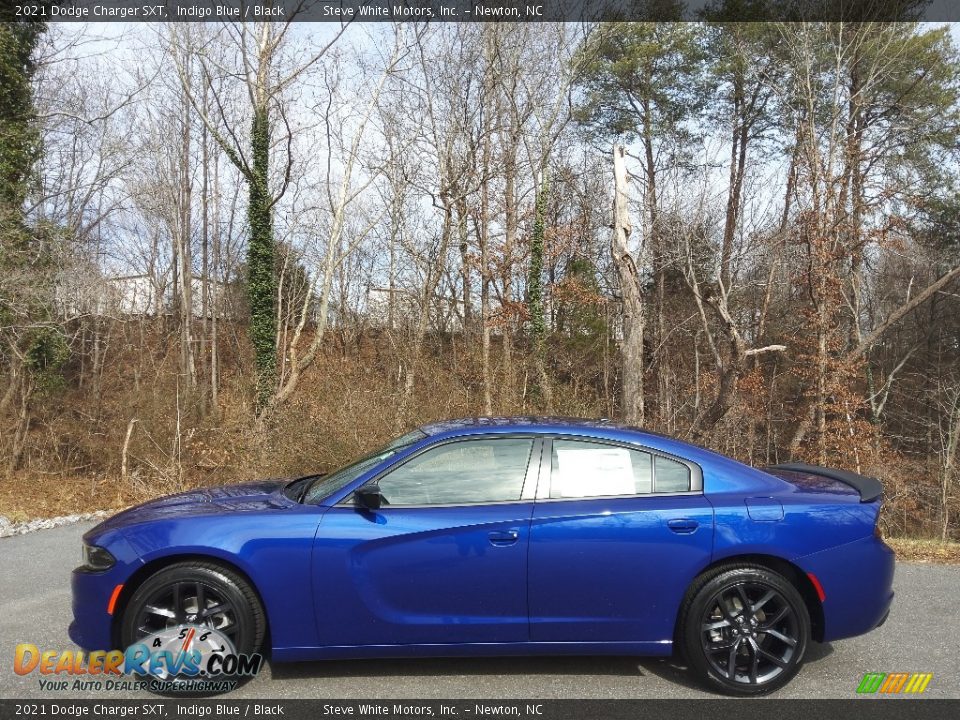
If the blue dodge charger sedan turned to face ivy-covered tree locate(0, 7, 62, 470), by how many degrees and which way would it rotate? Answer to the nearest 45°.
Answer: approximately 45° to its right

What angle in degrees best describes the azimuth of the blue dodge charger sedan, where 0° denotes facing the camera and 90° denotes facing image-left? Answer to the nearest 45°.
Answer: approximately 90°
